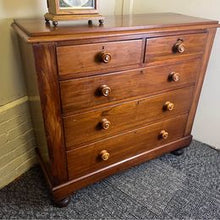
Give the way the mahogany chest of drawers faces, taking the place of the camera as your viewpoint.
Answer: facing the viewer and to the right of the viewer
